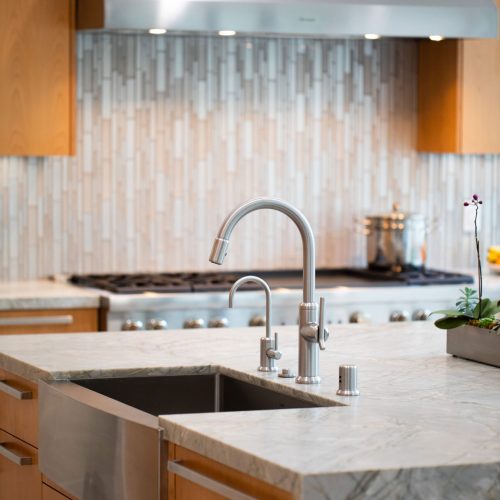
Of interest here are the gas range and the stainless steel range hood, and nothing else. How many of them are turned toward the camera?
2

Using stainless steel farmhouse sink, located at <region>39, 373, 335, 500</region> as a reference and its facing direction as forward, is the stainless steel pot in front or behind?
behind

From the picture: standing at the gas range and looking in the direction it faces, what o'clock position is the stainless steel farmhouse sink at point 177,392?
The stainless steel farmhouse sink is roughly at 12 o'clock from the gas range.

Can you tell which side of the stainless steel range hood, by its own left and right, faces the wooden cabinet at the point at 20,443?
front

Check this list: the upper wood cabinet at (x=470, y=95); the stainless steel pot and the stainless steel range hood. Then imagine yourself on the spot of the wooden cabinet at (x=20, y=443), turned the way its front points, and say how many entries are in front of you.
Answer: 0

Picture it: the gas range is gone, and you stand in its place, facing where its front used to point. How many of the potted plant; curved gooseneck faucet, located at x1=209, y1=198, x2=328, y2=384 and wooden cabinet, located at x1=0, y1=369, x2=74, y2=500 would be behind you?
0

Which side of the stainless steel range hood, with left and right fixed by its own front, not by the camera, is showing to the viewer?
front

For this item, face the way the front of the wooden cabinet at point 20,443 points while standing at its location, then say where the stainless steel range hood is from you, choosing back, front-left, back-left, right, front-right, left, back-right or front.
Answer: back

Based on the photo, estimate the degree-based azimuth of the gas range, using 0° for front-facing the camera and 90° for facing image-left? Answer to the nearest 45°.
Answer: approximately 0°

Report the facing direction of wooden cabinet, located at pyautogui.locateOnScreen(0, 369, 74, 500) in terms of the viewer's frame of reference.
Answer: facing the viewer and to the left of the viewer

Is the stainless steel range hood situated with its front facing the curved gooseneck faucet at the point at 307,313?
yes

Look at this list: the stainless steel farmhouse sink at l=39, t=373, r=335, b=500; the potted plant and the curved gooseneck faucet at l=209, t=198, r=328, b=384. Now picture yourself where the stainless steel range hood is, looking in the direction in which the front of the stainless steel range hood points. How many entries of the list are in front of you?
3

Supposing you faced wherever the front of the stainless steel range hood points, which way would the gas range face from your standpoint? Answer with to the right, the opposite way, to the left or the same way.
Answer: the same way
